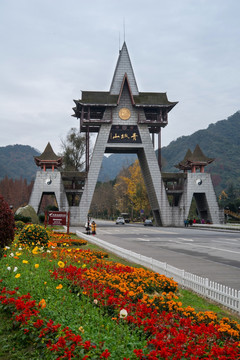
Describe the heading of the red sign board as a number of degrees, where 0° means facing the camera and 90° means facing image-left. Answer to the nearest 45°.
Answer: approximately 0°

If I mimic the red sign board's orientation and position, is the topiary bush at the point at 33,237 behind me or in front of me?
in front

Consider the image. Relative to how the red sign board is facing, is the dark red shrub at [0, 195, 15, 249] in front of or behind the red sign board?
in front

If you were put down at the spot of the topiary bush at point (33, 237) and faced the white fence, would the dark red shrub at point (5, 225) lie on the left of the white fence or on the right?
right

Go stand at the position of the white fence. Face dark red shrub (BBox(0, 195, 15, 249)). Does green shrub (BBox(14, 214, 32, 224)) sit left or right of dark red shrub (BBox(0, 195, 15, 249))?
right

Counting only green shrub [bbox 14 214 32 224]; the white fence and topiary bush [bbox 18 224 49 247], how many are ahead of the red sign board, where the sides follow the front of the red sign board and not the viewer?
2
